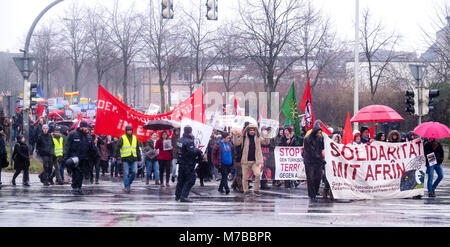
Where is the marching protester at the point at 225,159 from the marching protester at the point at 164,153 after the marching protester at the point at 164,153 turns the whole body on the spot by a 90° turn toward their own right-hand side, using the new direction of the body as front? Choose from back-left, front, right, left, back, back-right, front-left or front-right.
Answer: back-left

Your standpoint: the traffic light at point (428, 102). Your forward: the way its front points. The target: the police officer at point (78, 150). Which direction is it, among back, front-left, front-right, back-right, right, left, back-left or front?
back-right

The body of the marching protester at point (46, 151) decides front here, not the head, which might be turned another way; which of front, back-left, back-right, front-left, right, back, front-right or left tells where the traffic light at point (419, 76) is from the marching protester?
left

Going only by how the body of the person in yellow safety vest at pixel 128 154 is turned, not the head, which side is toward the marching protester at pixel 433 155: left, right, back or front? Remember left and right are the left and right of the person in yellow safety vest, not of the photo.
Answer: left

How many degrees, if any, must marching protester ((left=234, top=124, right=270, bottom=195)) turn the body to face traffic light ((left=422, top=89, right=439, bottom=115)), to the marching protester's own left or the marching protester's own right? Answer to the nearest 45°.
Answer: approximately 135° to the marching protester's own left

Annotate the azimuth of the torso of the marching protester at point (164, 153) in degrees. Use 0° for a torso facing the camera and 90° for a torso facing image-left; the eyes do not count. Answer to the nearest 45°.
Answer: approximately 0°

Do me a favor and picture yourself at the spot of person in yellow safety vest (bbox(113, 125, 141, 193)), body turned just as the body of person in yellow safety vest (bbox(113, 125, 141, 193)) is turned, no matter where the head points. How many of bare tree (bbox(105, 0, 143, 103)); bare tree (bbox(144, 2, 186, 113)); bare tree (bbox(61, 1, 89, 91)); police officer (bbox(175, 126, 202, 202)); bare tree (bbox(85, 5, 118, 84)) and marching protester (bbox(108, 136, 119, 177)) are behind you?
5

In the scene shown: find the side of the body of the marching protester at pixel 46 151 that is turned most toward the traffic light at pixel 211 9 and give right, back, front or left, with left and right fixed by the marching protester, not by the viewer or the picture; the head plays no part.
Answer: left
